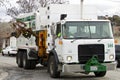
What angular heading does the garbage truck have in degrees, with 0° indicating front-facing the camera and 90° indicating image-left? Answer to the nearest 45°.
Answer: approximately 315°
